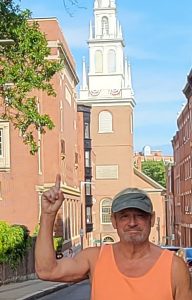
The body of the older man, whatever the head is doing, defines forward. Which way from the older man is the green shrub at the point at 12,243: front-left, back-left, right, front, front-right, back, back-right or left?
back

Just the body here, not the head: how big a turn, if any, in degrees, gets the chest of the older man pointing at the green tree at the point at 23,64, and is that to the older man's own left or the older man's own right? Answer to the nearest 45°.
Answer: approximately 180°

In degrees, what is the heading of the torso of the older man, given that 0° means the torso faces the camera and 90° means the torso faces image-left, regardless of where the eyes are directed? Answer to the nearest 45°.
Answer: approximately 0°
